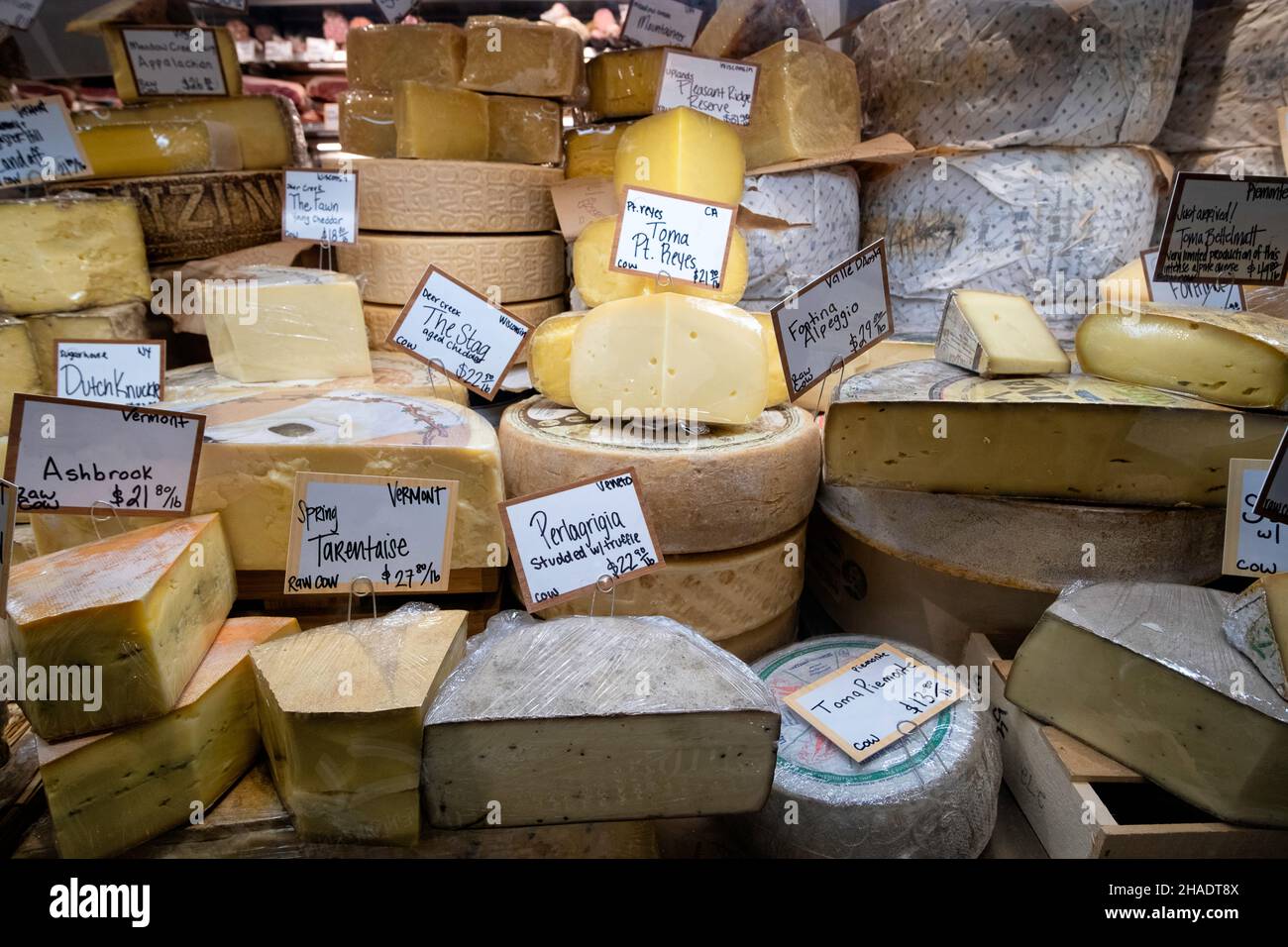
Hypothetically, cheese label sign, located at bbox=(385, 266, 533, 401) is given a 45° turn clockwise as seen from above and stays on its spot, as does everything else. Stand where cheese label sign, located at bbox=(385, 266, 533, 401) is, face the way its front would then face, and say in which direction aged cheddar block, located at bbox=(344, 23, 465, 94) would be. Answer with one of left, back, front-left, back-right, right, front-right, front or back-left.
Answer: back-right

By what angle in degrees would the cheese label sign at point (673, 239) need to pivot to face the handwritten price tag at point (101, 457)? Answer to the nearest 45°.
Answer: approximately 45° to its right

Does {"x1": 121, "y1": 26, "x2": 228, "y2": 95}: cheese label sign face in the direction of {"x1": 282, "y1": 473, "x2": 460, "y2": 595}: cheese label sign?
yes

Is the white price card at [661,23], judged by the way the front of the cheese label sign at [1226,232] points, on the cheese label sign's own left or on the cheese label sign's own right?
on the cheese label sign's own right

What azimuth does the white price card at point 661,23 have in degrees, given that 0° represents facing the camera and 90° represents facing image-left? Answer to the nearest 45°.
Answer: approximately 0°
